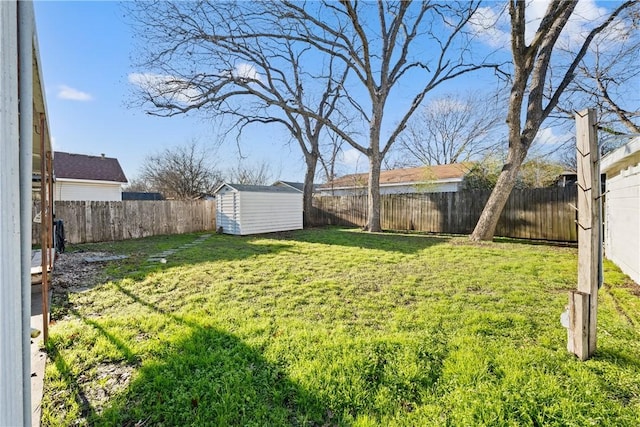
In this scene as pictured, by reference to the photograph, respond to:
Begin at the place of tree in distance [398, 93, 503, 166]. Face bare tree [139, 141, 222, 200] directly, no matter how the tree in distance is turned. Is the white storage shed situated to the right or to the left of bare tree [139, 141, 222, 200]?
left

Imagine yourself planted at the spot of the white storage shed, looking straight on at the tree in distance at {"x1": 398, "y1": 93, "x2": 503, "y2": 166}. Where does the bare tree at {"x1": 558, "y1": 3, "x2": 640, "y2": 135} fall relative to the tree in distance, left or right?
right

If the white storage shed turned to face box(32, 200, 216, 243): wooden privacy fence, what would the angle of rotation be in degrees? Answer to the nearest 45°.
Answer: approximately 45° to its right

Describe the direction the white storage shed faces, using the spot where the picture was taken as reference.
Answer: facing the viewer and to the left of the viewer

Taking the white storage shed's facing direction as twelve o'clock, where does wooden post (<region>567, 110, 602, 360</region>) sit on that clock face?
The wooden post is roughly at 10 o'clock from the white storage shed.

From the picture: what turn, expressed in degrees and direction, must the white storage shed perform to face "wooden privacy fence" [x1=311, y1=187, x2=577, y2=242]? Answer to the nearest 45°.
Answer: approximately 135° to its left

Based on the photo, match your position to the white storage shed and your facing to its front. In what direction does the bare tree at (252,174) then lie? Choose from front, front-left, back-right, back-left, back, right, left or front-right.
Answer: back-right

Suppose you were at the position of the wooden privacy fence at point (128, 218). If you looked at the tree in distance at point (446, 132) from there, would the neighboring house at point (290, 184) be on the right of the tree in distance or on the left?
left

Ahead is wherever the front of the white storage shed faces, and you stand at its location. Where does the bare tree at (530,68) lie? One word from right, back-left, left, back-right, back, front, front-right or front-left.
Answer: left

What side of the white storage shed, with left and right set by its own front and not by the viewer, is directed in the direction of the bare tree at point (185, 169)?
right

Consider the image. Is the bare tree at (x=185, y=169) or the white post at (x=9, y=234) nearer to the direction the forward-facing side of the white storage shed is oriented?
the white post
